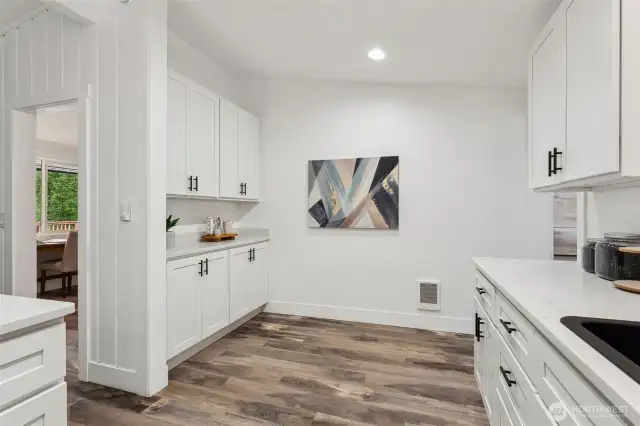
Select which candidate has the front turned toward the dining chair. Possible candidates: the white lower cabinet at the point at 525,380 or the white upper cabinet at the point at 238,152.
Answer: the white lower cabinet

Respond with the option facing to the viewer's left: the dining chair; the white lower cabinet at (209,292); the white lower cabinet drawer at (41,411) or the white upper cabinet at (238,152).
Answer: the dining chair

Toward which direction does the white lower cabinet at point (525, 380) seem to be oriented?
to the viewer's left

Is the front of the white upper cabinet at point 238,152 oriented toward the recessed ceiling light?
yes

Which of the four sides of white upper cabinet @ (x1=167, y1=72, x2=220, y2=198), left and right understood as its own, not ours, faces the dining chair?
back

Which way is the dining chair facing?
to the viewer's left

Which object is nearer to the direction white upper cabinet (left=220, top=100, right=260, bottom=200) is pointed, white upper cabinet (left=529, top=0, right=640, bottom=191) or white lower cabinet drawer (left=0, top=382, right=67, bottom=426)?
the white upper cabinet

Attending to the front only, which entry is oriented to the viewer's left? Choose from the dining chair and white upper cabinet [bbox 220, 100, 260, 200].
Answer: the dining chair

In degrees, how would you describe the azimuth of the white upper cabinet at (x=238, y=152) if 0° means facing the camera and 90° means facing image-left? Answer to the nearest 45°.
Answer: approximately 315°

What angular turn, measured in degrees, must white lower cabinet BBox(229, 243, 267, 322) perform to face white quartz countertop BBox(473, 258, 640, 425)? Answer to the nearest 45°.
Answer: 0° — it already faces it

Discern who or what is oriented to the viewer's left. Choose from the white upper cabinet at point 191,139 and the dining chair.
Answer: the dining chair

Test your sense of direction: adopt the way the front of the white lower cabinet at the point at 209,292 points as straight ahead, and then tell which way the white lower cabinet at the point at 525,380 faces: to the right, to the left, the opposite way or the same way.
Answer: the opposite way

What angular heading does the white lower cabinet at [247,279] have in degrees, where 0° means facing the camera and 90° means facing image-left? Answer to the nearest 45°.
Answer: approximately 315°
